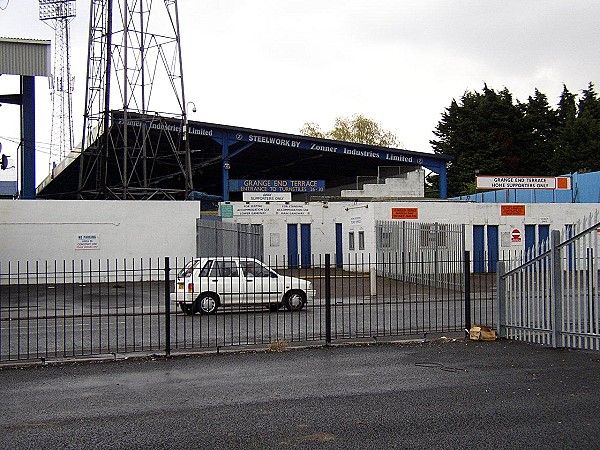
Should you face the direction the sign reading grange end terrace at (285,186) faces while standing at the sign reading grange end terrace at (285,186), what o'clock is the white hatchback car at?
The white hatchback car is roughly at 12 o'clock from the sign reading grange end terrace.

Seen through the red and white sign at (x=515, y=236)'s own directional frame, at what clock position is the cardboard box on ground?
The cardboard box on ground is roughly at 12 o'clock from the red and white sign.

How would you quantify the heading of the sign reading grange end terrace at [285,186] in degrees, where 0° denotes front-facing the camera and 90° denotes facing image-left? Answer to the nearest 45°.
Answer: approximately 0°

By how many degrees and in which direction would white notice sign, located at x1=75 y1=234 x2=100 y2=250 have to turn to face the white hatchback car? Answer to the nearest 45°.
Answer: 0° — it already faces it
